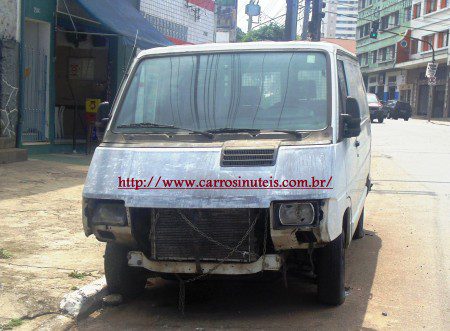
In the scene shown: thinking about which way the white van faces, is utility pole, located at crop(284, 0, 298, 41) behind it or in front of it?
behind

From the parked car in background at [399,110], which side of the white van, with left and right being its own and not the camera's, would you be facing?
back

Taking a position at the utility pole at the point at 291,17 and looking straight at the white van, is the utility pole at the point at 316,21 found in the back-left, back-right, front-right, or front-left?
back-left

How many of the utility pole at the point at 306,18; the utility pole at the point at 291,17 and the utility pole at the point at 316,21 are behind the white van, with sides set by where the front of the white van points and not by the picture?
3

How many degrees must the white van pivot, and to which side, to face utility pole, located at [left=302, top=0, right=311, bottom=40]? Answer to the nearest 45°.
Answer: approximately 180°

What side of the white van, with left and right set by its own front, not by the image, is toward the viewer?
front

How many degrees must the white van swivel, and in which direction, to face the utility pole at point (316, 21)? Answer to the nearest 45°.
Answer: approximately 180°
